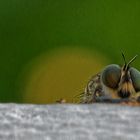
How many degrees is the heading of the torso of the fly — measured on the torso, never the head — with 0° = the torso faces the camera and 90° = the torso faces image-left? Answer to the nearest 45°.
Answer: approximately 315°
